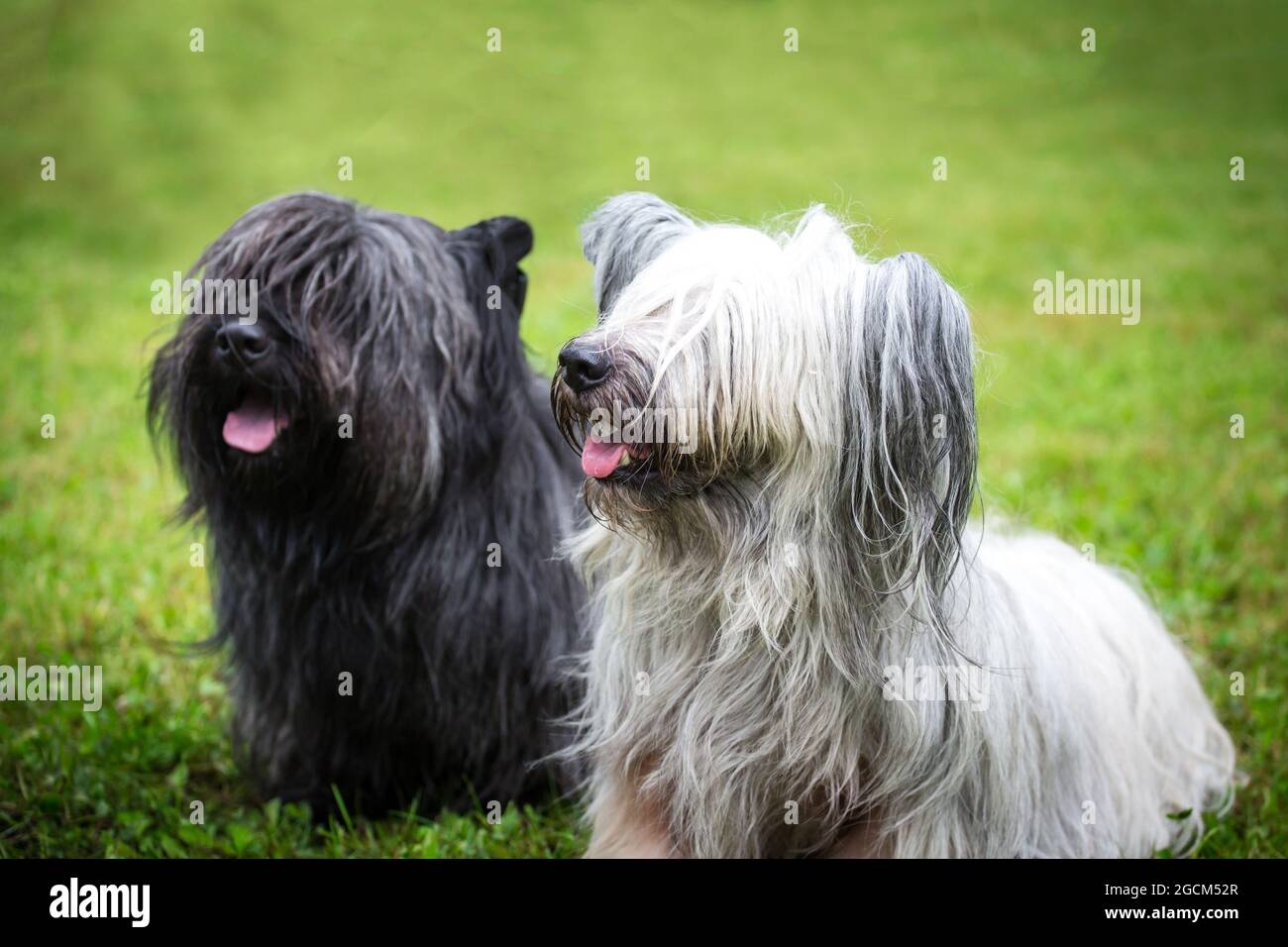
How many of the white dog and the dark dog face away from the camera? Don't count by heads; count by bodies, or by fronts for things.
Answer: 0

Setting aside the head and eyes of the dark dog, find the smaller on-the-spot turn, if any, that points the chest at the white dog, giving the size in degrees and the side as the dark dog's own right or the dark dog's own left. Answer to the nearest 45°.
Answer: approximately 90° to the dark dog's own left

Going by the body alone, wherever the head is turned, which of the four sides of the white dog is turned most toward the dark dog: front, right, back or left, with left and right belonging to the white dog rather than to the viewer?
right

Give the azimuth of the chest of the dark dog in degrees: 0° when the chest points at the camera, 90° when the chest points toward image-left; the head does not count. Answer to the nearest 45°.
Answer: approximately 45°

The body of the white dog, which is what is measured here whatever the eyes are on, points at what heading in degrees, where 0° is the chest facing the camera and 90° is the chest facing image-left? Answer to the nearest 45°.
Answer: approximately 45°
